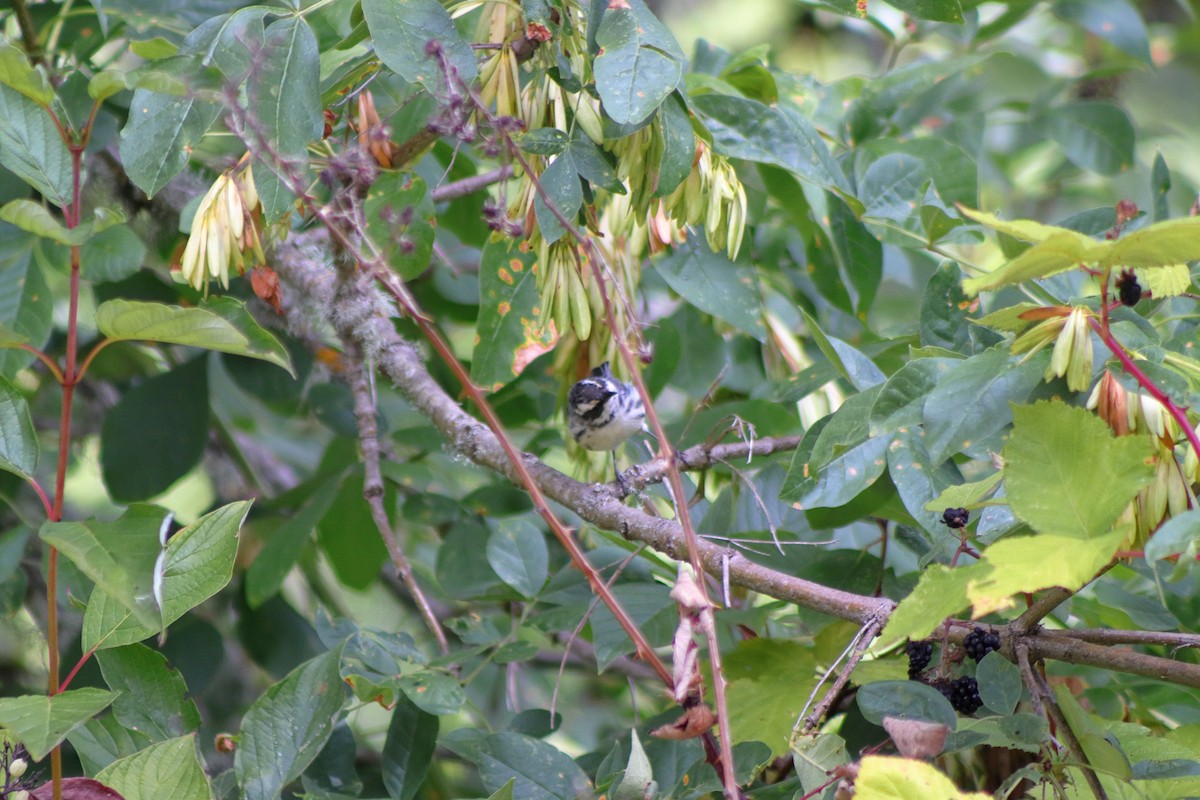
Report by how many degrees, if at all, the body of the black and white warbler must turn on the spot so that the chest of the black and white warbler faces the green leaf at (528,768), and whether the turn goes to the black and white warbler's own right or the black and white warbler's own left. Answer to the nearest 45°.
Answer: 0° — it already faces it

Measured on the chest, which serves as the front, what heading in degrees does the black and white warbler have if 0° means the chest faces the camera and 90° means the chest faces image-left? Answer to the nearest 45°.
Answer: approximately 0°
